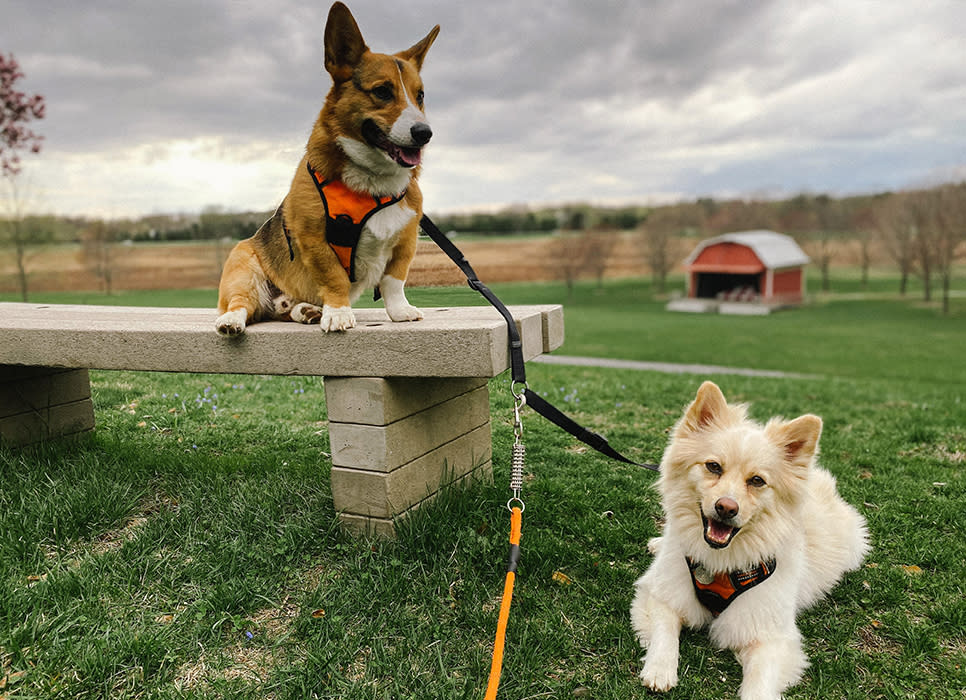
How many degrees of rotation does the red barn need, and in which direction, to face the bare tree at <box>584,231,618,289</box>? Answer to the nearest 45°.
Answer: approximately 90° to its right

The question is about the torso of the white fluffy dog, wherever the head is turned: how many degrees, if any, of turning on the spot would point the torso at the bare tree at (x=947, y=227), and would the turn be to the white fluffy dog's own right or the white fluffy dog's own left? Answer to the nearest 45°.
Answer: approximately 135° to the white fluffy dog's own right

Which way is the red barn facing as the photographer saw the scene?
facing the viewer and to the left of the viewer

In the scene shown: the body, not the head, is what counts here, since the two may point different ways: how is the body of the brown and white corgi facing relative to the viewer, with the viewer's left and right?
facing the viewer and to the right of the viewer

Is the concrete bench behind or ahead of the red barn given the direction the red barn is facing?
ahead

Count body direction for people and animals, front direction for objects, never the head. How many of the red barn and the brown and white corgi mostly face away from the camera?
0

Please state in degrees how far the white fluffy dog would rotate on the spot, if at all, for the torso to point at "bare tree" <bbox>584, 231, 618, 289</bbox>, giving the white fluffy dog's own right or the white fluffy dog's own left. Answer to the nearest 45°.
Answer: approximately 135° to the white fluffy dog's own right

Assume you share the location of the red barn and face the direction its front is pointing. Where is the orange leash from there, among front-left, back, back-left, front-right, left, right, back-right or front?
front-left

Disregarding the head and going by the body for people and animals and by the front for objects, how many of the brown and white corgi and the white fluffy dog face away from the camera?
0

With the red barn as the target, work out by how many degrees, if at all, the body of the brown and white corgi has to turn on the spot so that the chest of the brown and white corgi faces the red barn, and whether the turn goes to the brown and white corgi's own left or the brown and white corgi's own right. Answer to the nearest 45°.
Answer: approximately 90° to the brown and white corgi's own left

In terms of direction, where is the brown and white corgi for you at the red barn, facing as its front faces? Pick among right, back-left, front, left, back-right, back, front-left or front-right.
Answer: front-left

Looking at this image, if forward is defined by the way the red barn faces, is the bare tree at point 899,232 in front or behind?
behind

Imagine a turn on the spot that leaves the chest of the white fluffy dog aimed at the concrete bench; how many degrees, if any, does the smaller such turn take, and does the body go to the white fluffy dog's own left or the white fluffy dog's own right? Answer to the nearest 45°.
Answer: approximately 45° to the white fluffy dog's own right

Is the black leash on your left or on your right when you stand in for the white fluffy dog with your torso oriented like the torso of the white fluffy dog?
on your right

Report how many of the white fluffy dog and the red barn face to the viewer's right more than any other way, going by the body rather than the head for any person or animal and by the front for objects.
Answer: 0

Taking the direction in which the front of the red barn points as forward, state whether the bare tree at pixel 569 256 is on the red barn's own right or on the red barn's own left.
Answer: on the red barn's own right

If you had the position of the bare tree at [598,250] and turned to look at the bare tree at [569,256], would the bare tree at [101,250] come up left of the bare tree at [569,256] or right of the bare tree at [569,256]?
left
